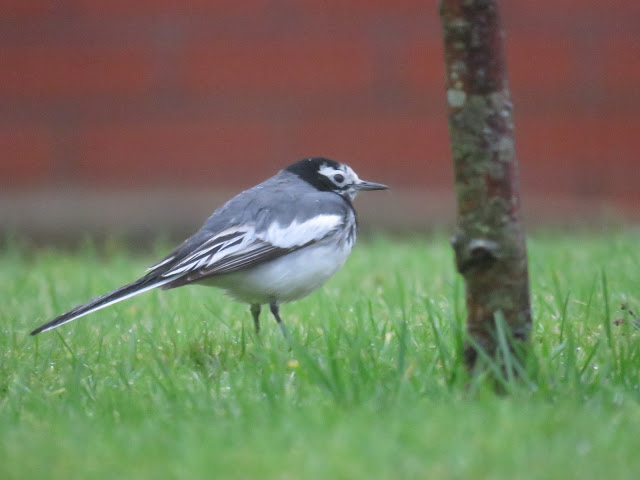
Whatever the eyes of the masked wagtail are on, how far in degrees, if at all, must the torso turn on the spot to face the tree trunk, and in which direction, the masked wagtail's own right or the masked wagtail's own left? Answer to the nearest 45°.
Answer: approximately 45° to the masked wagtail's own right

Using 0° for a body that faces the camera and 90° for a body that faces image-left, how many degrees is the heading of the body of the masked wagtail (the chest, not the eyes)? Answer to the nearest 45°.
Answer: approximately 270°
